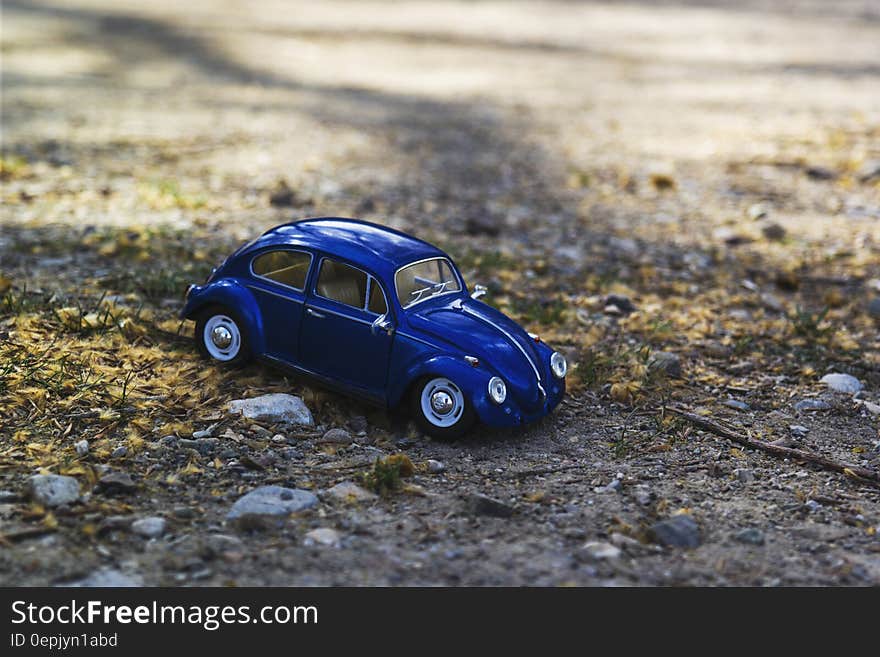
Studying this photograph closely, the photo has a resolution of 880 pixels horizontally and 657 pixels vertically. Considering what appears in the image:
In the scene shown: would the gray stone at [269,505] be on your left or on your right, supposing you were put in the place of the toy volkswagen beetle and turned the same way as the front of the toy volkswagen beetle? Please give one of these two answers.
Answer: on your right

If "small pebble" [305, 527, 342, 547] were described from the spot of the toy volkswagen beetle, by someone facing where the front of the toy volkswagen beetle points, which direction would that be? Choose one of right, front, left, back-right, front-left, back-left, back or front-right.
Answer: front-right

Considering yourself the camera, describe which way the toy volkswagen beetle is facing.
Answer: facing the viewer and to the right of the viewer

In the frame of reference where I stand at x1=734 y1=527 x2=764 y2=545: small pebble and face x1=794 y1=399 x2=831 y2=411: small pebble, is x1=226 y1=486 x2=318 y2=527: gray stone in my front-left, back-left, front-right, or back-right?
back-left

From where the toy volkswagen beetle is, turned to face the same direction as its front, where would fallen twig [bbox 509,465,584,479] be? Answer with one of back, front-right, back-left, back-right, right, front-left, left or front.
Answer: front

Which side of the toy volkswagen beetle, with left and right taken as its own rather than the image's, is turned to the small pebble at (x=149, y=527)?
right

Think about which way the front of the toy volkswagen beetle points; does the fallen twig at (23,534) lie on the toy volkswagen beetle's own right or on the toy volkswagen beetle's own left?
on the toy volkswagen beetle's own right

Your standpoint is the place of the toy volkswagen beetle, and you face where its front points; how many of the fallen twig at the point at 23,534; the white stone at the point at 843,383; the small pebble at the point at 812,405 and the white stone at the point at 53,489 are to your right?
2

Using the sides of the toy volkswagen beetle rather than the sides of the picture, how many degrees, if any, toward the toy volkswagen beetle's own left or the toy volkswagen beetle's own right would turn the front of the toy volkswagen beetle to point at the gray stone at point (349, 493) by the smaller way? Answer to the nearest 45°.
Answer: approximately 45° to the toy volkswagen beetle's own right

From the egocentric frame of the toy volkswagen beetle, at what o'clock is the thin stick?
The thin stick is roughly at 11 o'clock from the toy volkswagen beetle.

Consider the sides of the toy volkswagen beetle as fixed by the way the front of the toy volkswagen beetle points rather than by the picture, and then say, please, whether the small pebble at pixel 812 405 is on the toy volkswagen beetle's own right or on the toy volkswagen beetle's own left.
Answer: on the toy volkswagen beetle's own left

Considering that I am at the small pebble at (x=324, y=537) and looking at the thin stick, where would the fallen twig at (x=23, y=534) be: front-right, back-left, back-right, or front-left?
back-left

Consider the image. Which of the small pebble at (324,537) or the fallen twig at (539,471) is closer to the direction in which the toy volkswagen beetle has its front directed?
the fallen twig
